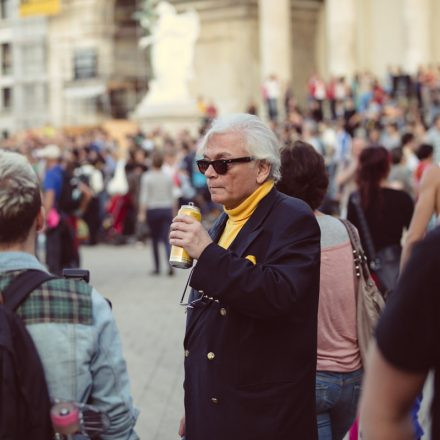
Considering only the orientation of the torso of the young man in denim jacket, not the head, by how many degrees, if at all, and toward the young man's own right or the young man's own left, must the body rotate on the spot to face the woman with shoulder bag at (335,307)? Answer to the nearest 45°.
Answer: approximately 45° to the young man's own right

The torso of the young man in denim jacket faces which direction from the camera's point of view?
away from the camera

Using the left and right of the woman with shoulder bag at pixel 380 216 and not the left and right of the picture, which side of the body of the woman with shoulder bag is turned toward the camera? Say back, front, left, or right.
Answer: back

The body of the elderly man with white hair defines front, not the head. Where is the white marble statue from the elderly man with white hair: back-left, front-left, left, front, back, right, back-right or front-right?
back-right

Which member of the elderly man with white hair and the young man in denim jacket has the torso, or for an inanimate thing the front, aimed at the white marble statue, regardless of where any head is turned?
the young man in denim jacket

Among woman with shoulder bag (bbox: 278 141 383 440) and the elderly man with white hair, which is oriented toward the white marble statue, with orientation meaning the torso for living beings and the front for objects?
the woman with shoulder bag

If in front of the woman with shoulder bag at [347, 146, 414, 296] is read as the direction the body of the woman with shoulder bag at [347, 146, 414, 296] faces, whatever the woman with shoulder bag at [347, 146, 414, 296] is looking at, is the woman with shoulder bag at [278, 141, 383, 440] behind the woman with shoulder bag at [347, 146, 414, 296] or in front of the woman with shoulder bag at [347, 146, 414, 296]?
behind

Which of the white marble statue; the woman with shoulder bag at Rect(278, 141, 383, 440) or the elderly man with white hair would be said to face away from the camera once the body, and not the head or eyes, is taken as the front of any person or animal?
the woman with shoulder bag

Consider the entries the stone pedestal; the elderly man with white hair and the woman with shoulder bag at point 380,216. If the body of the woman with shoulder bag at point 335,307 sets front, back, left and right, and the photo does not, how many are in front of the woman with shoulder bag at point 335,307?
2

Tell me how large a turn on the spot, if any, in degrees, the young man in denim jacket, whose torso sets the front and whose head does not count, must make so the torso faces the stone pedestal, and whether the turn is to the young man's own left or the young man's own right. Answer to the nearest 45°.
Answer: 0° — they already face it

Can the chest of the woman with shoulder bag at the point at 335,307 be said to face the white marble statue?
yes

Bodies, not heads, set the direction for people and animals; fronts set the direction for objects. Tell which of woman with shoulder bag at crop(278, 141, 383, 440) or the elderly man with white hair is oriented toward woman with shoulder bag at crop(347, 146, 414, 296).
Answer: woman with shoulder bag at crop(278, 141, 383, 440)

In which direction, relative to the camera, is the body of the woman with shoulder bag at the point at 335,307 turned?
away from the camera
